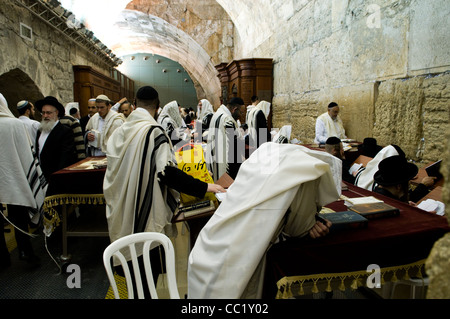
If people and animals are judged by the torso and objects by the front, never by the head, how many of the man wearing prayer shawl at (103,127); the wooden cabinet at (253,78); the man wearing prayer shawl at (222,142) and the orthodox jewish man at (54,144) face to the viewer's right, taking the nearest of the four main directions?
1

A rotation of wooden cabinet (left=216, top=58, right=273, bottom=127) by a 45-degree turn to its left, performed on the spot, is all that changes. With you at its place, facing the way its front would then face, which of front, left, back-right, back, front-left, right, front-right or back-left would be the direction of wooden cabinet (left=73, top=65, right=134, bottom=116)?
right

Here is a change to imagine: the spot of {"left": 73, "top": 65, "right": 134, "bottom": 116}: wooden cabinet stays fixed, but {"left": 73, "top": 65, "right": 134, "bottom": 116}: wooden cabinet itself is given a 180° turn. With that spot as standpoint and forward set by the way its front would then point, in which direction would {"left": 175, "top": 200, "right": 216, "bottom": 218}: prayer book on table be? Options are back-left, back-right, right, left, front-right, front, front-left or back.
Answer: back-left

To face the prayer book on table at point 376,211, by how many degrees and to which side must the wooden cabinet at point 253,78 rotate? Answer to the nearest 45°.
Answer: approximately 45° to its left

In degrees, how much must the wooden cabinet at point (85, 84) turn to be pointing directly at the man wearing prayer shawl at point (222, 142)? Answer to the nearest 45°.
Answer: approximately 45° to its right

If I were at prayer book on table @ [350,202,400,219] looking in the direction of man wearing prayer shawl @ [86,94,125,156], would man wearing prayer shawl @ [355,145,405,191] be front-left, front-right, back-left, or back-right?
front-right

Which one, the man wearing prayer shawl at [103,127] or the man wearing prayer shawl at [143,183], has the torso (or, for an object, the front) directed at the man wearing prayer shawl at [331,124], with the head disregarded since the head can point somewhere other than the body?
the man wearing prayer shawl at [143,183]

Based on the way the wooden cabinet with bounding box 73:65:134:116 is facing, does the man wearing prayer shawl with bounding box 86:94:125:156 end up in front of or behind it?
in front

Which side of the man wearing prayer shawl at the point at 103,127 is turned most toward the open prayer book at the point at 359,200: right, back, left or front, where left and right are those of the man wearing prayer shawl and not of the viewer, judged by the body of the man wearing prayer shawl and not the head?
left

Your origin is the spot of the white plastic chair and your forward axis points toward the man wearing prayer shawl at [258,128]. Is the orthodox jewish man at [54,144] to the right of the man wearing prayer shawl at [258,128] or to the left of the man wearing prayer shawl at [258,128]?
left

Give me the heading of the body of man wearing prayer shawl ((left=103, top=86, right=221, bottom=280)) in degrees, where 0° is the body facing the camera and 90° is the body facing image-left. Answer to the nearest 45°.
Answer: approximately 225°
